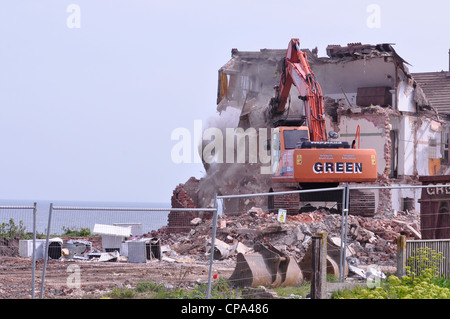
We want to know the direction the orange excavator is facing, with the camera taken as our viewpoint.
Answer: facing away from the viewer and to the left of the viewer

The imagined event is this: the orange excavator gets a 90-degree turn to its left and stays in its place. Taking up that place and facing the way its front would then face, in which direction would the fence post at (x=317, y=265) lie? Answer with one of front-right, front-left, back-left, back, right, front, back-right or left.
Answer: front-left

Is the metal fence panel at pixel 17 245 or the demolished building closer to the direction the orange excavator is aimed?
the demolished building
